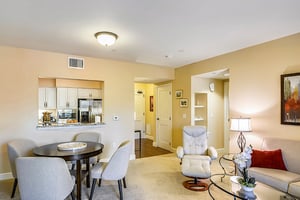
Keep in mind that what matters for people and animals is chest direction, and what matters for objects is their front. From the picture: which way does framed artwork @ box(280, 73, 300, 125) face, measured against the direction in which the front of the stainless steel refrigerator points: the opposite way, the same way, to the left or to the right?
to the right

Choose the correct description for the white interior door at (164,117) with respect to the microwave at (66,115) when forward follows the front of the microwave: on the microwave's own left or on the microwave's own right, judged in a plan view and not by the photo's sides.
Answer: on the microwave's own left

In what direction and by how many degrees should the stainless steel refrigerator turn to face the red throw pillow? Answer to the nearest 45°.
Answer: approximately 45° to its left

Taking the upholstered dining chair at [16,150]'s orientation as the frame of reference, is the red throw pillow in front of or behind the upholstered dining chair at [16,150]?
in front

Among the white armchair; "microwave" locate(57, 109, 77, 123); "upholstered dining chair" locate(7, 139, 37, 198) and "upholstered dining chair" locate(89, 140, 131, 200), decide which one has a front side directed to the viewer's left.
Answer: "upholstered dining chair" locate(89, 140, 131, 200)

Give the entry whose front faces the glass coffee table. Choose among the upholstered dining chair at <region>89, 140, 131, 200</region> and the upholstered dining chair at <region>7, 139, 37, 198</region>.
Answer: the upholstered dining chair at <region>7, 139, 37, 198</region>

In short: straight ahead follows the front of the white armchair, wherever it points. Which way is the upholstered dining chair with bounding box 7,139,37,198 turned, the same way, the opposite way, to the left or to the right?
to the left

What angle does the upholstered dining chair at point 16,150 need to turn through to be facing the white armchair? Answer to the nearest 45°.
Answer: approximately 45° to its left

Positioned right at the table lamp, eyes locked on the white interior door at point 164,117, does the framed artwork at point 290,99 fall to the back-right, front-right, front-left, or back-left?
back-right

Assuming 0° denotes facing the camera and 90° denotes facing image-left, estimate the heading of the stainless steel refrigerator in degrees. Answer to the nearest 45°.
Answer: approximately 0°

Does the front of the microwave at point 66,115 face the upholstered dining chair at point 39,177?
yes

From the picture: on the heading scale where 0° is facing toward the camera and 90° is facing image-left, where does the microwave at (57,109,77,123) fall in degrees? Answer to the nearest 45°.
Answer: approximately 0°

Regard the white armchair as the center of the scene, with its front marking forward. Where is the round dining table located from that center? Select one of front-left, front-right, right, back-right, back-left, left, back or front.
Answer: front-right
